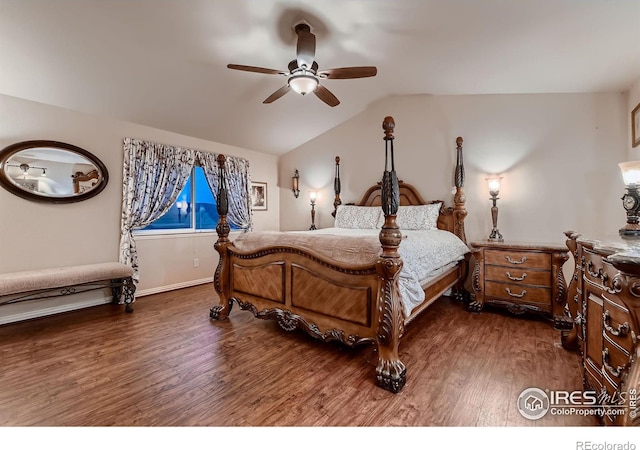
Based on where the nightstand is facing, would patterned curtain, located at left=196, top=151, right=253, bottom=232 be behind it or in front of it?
in front

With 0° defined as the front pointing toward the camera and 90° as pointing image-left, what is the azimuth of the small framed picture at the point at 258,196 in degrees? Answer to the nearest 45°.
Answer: approximately 315°

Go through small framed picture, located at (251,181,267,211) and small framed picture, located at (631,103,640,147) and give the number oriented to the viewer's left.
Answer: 1

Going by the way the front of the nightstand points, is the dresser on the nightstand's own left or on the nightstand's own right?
on the nightstand's own left

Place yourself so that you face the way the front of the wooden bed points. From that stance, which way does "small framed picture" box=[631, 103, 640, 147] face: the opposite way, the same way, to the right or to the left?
to the right

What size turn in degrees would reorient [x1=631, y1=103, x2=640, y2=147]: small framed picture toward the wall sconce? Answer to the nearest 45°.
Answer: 0° — it already faces it

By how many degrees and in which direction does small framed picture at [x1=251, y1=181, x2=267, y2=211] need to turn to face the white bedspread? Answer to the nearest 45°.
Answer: approximately 45° to its right

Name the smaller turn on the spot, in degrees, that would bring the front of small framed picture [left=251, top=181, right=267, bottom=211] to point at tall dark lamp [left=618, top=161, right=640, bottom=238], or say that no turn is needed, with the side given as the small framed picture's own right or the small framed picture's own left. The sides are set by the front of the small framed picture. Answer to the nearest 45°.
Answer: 0° — it already faces it

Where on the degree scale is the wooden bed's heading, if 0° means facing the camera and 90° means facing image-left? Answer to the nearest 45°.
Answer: approximately 45°

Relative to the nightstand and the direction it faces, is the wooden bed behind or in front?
in front

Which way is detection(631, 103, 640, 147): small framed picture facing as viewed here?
to the viewer's left
